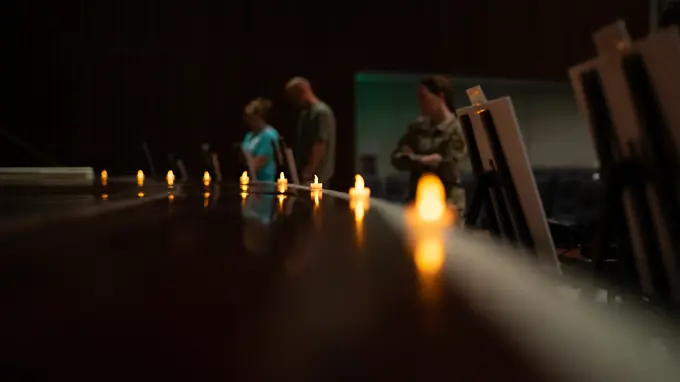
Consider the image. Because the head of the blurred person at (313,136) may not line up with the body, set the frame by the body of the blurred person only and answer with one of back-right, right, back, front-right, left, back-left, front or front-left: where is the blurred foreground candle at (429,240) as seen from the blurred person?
left

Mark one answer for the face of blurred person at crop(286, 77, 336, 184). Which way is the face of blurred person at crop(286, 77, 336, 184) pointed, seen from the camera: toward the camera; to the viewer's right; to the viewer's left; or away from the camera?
to the viewer's left

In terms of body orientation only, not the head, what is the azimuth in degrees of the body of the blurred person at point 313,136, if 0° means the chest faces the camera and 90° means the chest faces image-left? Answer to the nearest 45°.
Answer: approximately 90°
